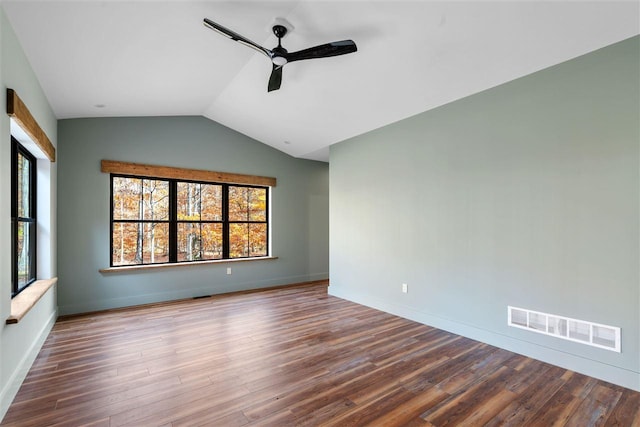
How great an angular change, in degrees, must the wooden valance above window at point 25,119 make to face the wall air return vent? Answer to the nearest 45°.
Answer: approximately 45° to its right

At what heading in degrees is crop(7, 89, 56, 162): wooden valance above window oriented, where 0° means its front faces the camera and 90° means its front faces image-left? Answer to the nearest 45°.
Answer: approximately 270°

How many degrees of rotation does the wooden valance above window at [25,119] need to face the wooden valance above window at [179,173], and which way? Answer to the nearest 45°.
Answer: approximately 45° to its left
